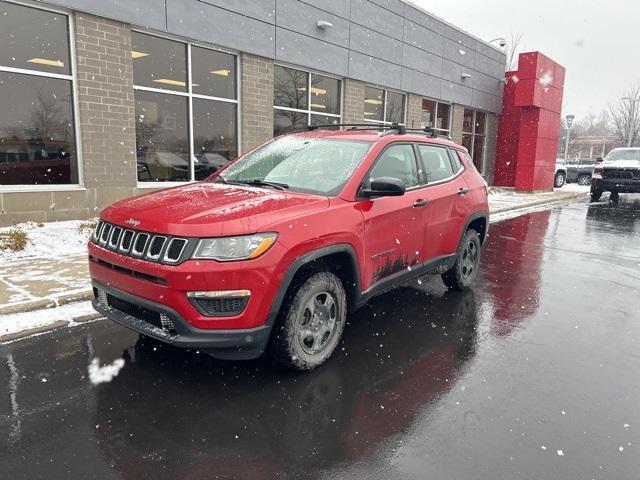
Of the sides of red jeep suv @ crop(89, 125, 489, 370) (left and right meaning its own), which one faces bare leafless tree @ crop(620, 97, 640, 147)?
back

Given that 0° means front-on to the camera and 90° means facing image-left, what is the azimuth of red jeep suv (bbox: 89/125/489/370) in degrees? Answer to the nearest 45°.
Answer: approximately 45°

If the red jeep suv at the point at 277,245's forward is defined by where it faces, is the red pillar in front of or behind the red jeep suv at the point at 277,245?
behind

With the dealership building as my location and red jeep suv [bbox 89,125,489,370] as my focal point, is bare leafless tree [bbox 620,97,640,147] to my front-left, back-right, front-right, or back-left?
back-left

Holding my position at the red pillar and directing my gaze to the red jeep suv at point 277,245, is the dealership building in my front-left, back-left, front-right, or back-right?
front-right
